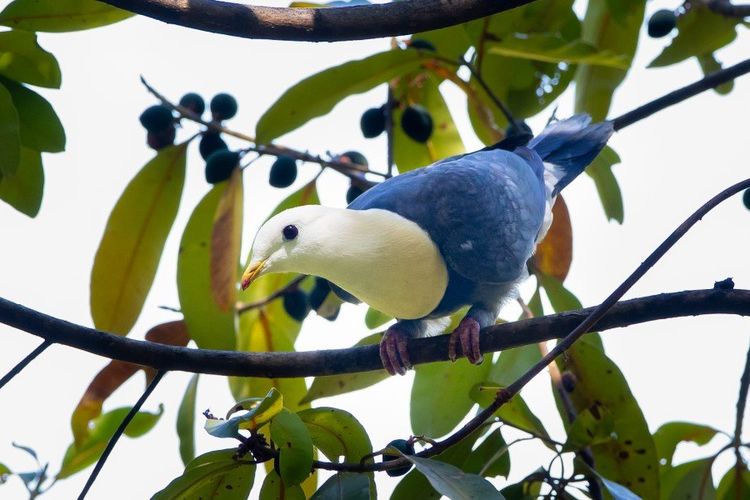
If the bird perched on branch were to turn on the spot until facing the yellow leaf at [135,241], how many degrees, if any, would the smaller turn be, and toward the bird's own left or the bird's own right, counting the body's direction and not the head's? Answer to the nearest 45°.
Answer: approximately 45° to the bird's own right

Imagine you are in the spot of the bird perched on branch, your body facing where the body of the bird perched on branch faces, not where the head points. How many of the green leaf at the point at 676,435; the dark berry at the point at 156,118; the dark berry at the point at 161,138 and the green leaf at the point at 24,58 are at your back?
1

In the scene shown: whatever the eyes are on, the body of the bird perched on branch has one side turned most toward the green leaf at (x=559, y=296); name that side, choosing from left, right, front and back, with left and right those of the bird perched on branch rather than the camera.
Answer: back

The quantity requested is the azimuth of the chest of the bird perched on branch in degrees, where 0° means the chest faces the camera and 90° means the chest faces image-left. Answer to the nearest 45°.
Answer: approximately 45°

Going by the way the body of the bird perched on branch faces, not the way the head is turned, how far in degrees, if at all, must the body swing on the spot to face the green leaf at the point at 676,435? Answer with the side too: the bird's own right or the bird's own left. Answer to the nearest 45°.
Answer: approximately 180°

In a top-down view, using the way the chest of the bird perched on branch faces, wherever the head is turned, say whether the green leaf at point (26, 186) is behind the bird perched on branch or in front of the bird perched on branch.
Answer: in front

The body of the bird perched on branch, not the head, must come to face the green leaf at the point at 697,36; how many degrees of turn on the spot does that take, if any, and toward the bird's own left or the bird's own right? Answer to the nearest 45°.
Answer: approximately 135° to the bird's own left

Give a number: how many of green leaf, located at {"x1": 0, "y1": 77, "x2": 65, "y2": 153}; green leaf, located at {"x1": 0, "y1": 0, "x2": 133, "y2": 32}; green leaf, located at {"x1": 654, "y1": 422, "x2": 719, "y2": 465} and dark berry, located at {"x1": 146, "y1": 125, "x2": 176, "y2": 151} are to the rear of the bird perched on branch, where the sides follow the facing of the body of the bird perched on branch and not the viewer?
1
